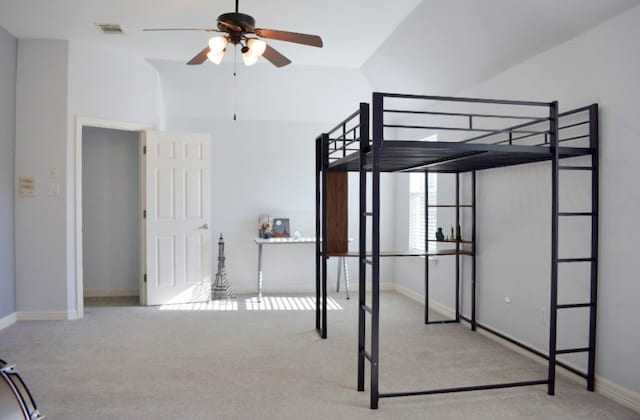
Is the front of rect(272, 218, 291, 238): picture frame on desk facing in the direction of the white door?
no

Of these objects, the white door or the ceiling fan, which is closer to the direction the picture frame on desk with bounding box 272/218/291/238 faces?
the ceiling fan

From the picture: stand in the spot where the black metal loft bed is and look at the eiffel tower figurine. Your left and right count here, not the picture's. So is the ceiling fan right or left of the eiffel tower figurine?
left

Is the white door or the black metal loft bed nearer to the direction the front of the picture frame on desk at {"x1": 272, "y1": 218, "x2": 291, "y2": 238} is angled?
the black metal loft bed

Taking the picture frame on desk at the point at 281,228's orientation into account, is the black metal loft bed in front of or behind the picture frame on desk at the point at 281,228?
in front

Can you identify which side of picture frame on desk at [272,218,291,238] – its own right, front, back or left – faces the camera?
front

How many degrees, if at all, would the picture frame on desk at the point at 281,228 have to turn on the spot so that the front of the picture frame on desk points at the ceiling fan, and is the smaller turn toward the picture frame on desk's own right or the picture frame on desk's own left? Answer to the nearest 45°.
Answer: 0° — it already faces it
